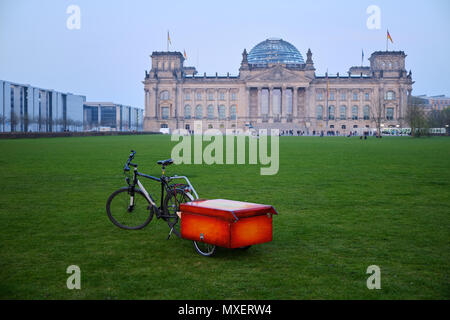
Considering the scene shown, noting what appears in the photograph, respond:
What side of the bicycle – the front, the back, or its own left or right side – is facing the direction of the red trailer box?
back

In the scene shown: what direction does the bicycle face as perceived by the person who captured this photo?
facing away from the viewer and to the left of the viewer
